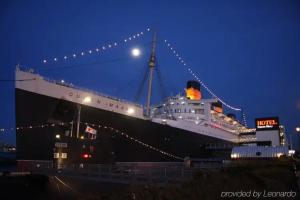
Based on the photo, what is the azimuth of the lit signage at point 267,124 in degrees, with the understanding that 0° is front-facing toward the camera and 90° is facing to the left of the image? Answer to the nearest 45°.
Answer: approximately 0°

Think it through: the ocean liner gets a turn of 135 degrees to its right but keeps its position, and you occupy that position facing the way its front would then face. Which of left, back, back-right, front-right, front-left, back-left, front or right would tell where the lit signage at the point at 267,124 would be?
front-right

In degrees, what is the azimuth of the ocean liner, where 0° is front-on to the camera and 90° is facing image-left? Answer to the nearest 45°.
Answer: approximately 45°
